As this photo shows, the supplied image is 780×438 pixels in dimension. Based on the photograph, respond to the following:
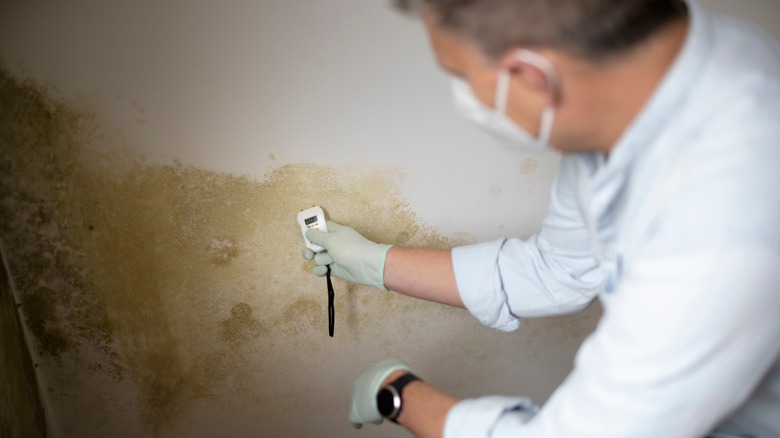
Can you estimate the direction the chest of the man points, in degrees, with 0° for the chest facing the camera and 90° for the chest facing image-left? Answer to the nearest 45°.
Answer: approximately 90°

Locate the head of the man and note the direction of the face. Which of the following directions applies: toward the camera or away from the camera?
away from the camera
